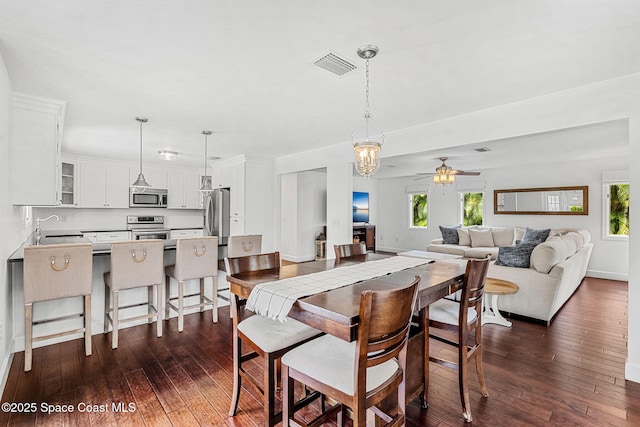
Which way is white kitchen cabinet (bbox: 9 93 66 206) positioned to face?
to the viewer's right

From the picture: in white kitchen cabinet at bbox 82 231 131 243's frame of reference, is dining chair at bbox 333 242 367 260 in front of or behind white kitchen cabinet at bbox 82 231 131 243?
in front

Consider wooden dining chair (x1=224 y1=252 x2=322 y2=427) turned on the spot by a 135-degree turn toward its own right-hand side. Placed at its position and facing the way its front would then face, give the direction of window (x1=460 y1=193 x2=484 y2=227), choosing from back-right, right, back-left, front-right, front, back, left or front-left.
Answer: back-right

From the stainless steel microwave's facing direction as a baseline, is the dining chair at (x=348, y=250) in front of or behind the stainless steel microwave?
in front

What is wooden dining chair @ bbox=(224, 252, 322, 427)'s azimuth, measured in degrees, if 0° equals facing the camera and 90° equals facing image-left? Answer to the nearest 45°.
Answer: approximately 315°

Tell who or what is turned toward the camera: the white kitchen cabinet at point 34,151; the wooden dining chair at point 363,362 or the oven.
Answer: the oven

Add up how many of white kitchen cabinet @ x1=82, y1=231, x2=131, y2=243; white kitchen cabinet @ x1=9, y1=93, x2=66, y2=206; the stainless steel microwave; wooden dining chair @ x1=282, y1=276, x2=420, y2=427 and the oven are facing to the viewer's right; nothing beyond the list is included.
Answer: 1

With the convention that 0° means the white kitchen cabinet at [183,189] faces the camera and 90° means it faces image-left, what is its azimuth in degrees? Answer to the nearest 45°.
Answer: approximately 0°

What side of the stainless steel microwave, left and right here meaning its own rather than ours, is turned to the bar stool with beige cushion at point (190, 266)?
front

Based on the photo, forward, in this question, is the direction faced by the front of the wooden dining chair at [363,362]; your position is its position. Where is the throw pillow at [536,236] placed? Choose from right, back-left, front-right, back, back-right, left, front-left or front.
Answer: right

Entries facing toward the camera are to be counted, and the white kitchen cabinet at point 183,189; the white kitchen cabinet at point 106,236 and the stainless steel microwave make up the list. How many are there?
3

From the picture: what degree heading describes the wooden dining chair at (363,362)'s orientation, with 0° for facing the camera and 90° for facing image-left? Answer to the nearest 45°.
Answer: approximately 135°

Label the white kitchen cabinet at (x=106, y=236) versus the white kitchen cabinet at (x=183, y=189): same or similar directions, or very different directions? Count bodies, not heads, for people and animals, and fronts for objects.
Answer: same or similar directions

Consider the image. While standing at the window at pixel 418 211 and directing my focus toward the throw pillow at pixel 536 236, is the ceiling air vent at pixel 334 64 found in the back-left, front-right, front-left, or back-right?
front-right

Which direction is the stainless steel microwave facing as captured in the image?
toward the camera

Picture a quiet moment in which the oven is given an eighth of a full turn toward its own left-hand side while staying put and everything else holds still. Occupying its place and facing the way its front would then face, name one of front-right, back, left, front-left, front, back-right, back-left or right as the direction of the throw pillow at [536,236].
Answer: front

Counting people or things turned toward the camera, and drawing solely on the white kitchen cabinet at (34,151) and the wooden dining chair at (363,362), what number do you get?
0

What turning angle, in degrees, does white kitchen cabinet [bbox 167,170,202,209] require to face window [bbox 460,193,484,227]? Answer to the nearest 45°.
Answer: approximately 90° to its left

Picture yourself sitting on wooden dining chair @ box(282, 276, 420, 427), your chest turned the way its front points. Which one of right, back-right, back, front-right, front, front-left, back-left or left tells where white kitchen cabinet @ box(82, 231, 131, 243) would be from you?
front

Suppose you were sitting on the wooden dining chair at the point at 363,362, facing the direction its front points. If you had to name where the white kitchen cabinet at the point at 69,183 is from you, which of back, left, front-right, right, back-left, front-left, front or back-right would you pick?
front
